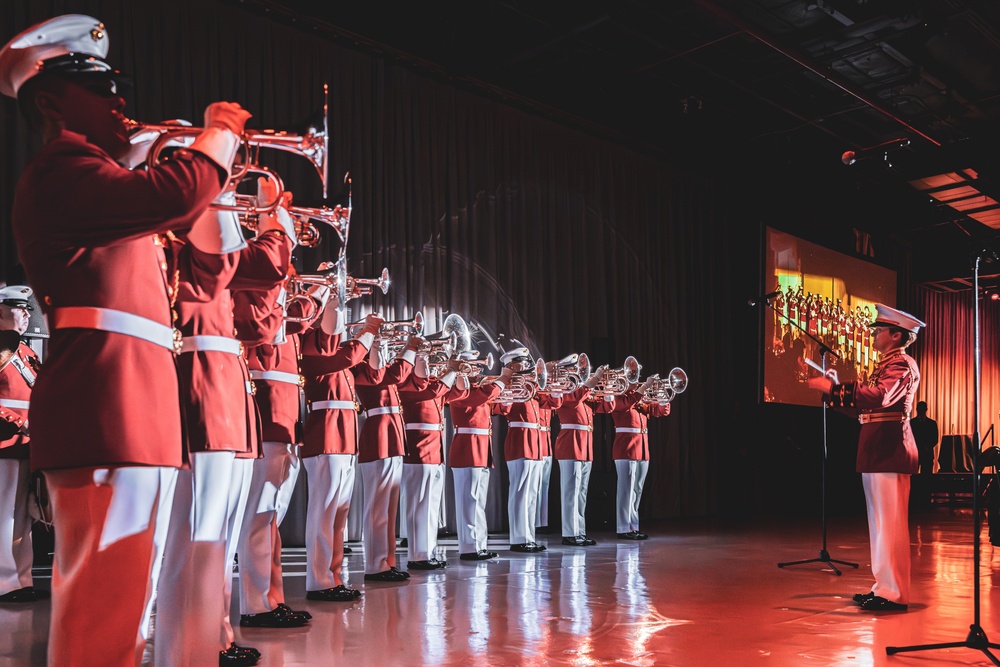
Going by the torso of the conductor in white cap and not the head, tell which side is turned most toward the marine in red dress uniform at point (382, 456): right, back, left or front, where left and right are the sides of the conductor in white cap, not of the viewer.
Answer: front

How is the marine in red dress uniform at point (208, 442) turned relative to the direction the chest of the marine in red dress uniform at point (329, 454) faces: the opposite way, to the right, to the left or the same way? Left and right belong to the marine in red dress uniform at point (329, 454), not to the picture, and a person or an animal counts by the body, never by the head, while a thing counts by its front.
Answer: the same way

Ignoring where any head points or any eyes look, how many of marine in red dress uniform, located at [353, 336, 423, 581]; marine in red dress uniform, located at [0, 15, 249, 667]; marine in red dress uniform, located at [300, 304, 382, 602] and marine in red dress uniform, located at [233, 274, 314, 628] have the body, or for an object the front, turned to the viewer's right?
4

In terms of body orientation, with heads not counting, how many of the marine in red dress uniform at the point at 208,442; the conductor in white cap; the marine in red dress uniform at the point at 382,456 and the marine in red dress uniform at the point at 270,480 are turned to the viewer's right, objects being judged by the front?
3

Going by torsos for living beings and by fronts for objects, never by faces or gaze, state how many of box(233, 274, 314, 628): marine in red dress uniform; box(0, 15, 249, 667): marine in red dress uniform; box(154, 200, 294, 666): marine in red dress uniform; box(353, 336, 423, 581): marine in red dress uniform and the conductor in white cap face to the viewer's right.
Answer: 4

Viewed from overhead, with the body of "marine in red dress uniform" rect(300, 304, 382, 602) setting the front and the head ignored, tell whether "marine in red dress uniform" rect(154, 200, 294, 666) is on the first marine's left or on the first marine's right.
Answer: on the first marine's right

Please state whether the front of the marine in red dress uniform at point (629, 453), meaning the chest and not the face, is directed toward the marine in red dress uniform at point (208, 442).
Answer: no

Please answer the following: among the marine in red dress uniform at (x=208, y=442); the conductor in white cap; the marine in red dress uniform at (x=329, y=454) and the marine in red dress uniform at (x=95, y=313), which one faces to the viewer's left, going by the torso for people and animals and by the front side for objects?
the conductor in white cap

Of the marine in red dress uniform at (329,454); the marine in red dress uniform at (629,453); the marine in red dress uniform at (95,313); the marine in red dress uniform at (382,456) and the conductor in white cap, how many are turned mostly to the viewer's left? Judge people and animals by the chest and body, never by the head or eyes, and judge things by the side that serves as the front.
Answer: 1

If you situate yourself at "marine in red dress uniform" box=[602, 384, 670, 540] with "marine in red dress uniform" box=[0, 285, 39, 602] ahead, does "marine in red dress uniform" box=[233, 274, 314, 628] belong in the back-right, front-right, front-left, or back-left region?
front-left

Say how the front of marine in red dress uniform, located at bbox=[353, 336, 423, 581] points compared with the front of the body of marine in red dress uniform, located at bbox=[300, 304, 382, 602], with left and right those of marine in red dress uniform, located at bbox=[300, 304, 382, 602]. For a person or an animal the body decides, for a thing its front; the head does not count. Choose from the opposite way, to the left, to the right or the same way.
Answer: the same way

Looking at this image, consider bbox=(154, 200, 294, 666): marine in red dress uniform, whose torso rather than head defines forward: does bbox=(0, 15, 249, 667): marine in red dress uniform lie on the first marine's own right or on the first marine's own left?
on the first marine's own right

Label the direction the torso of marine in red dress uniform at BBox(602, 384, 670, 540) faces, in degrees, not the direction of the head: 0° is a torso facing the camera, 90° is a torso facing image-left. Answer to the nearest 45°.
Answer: approximately 315°

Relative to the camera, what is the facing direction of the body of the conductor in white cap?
to the viewer's left

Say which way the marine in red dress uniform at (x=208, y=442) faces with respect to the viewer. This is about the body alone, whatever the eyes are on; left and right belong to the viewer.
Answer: facing to the right of the viewer

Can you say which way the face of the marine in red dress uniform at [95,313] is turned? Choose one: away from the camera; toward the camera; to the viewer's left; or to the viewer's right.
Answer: to the viewer's right

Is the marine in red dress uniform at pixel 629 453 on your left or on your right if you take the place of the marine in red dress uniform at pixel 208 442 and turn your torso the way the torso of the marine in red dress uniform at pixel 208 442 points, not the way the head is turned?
on your left

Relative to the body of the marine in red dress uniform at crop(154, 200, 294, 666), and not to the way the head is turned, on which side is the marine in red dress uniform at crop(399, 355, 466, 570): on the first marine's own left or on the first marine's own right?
on the first marine's own left

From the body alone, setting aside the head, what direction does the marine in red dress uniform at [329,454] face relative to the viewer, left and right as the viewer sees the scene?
facing to the right of the viewer

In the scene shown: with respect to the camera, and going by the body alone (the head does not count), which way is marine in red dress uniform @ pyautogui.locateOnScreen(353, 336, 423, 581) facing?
to the viewer's right
